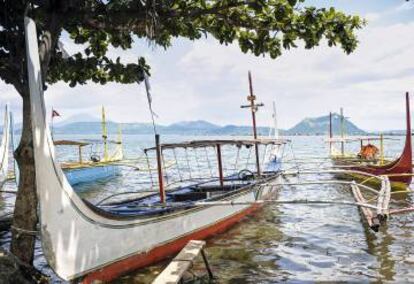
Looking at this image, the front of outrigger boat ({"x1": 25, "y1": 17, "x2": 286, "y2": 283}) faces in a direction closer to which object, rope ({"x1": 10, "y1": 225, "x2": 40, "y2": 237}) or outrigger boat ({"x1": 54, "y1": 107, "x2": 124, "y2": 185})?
the rope

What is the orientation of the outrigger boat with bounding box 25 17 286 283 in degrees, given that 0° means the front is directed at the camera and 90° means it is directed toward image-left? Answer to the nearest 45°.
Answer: approximately 45°

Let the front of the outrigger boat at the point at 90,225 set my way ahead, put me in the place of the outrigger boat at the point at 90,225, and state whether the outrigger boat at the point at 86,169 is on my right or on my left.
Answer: on my right

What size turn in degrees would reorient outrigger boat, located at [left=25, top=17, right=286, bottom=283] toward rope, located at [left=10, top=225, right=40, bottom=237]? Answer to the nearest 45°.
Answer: approximately 45° to its right
